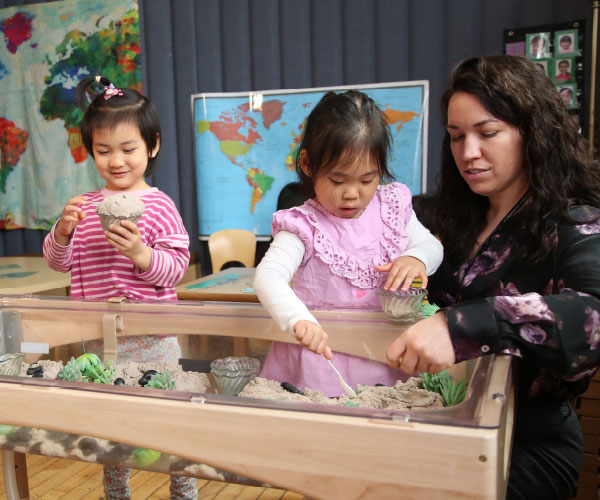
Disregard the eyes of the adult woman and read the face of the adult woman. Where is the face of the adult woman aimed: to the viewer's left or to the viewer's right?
to the viewer's left

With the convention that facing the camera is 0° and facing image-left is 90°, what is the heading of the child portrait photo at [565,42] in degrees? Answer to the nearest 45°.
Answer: approximately 0°

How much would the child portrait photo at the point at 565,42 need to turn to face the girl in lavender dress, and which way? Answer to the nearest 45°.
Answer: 0° — it already faces them

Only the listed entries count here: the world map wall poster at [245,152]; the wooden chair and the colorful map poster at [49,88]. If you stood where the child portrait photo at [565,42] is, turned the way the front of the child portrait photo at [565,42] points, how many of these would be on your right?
3

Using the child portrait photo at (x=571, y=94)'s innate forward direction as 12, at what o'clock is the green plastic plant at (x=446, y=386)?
The green plastic plant is roughly at 12 o'clock from the child portrait photo.

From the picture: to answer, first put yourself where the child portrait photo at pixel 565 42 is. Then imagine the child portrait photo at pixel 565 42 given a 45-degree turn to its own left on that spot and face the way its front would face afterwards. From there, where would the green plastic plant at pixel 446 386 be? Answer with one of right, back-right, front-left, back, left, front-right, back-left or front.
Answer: front-right

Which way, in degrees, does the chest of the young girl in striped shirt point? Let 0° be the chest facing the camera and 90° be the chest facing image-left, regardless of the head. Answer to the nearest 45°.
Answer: approximately 0°
